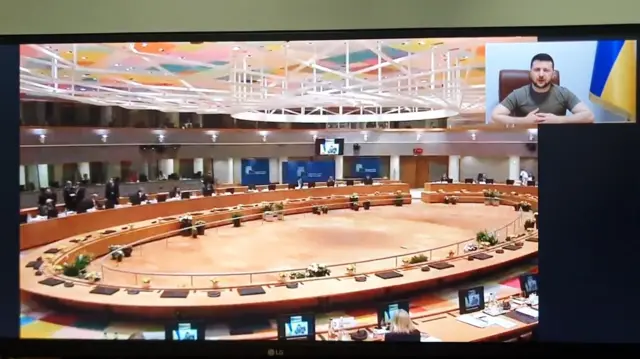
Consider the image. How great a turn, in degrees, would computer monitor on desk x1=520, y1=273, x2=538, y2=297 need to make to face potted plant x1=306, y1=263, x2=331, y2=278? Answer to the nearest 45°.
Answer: approximately 135° to its right

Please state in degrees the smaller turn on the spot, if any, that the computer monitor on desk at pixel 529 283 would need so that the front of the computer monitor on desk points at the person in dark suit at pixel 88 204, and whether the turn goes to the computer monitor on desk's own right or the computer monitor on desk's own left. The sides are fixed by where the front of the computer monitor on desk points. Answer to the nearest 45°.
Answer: approximately 135° to the computer monitor on desk's own right

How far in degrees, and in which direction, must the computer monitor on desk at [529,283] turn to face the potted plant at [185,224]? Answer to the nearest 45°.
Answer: approximately 135° to its right

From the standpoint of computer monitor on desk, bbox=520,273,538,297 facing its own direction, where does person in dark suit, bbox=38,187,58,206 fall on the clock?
The person in dark suit is roughly at 4 o'clock from the computer monitor on desk.

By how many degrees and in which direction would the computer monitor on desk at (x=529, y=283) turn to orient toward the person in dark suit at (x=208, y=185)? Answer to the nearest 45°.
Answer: approximately 135° to its right

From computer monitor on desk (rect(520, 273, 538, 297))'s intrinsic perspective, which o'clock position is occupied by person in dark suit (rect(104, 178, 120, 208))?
The person in dark suit is roughly at 4 o'clock from the computer monitor on desk.

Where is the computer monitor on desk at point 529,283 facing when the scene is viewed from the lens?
facing the viewer and to the right of the viewer
